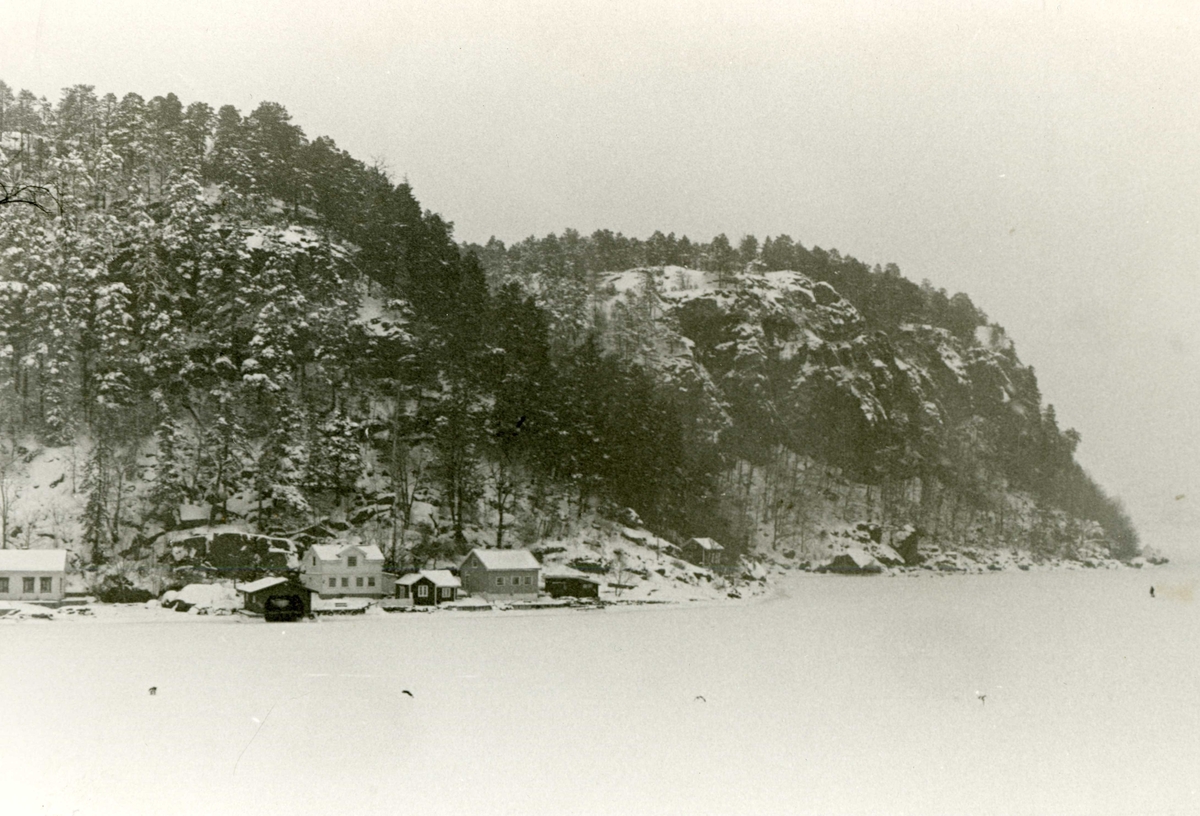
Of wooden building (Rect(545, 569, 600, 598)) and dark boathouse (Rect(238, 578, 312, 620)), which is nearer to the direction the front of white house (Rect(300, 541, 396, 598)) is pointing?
the dark boathouse

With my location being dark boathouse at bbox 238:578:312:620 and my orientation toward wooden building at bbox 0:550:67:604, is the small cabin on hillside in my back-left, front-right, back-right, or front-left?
back-right

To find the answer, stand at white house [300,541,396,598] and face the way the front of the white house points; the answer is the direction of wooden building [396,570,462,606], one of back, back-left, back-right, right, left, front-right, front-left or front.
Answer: left

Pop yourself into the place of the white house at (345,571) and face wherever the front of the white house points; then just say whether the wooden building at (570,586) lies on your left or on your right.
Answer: on your left

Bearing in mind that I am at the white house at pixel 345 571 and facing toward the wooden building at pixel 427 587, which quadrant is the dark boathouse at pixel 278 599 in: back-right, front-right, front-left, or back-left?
back-right

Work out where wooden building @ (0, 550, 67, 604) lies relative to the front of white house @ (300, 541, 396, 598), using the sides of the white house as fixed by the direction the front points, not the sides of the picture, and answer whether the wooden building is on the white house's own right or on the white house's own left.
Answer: on the white house's own right

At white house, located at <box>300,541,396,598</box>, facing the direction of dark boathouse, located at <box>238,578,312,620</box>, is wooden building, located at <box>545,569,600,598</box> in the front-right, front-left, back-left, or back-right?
back-left

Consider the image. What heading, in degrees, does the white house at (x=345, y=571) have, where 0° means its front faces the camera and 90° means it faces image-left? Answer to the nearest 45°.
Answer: approximately 0°
